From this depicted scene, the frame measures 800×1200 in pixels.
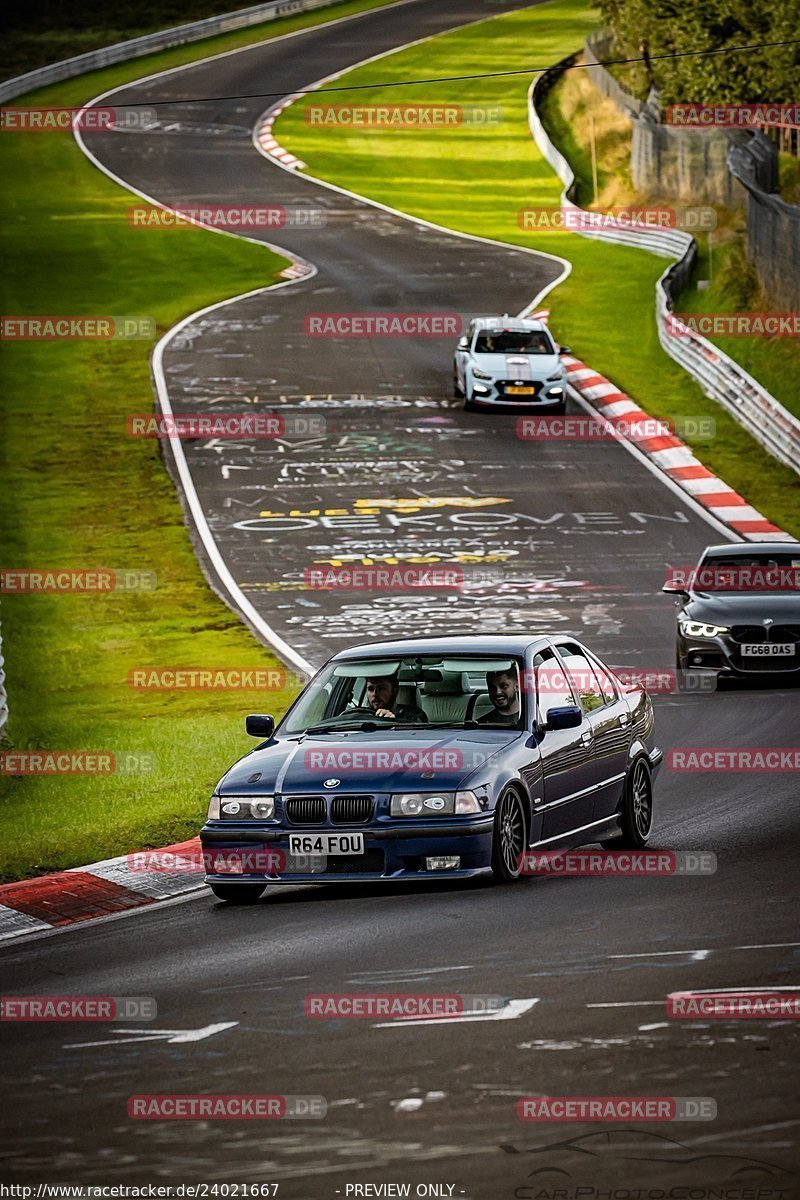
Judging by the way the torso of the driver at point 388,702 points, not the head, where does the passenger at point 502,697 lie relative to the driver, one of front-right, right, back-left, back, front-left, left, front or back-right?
back-left

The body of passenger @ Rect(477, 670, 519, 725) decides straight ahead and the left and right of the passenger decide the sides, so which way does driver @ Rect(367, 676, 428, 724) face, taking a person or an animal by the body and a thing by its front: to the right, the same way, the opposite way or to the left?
the same way

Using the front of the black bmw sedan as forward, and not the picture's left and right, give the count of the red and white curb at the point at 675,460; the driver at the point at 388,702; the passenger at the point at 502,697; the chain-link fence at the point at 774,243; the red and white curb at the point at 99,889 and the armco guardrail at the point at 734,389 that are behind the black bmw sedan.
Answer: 3

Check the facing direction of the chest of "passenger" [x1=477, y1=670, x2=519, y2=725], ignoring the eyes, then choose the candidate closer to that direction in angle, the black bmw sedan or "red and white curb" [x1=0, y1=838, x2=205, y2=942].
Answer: the red and white curb

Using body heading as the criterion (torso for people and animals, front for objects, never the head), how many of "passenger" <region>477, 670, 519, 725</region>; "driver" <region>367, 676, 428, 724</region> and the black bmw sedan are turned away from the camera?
0

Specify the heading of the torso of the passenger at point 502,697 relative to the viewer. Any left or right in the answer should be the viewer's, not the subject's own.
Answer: facing the viewer and to the left of the viewer

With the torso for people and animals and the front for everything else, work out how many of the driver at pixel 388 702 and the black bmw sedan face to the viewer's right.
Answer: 0

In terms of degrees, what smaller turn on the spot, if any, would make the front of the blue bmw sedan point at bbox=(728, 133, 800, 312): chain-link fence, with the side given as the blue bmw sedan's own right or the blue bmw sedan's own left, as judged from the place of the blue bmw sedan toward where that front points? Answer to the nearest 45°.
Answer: approximately 135° to the blue bmw sedan's own right

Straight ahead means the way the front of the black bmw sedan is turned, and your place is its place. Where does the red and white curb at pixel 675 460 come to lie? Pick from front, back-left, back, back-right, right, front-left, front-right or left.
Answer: back

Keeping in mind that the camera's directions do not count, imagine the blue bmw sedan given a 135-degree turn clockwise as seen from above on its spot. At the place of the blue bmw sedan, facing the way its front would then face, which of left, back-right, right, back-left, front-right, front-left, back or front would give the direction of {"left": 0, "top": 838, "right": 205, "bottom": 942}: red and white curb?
left

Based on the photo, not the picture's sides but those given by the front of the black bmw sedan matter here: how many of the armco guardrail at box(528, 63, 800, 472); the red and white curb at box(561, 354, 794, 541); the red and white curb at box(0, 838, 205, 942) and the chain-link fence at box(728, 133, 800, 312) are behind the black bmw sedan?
3

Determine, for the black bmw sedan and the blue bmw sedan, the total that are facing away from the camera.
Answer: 0

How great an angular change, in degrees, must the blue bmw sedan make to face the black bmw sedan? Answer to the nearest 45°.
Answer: approximately 135° to its right

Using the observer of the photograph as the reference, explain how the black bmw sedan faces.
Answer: facing the viewer
